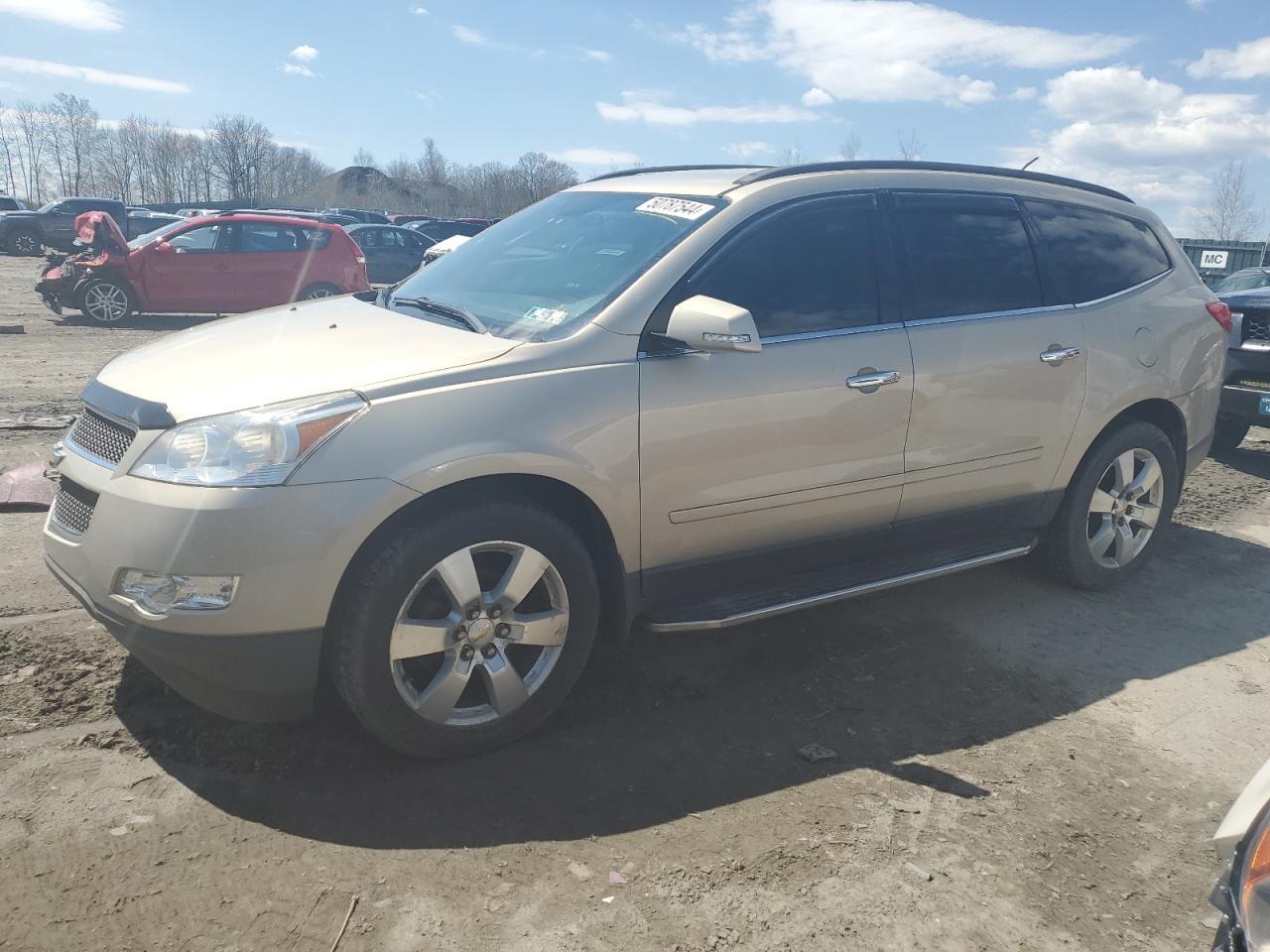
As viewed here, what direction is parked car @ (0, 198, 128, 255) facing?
to the viewer's left

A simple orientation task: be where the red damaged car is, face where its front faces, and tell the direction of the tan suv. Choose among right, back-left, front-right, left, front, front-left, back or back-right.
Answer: left

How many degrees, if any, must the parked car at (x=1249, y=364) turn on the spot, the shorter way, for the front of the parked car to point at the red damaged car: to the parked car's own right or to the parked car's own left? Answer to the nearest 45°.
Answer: approximately 90° to the parked car's own right

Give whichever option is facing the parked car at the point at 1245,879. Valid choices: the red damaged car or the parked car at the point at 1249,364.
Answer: the parked car at the point at 1249,364

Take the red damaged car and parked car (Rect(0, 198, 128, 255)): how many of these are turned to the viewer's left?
2

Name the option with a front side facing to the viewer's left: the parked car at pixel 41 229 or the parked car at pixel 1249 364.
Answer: the parked car at pixel 41 229

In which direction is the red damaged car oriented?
to the viewer's left

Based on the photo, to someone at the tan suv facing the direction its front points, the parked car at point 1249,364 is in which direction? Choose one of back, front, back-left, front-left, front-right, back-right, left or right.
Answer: back

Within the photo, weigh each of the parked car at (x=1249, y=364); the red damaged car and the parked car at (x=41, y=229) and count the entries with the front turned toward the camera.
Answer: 1

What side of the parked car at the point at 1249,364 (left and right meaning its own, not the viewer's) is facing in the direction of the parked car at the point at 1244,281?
back

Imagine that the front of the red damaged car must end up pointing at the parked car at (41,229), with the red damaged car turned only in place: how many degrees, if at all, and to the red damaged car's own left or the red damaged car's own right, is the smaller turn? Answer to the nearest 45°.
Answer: approximately 90° to the red damaged car's own right

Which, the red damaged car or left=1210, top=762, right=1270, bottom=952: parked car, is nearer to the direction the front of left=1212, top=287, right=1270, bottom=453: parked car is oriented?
the parked car

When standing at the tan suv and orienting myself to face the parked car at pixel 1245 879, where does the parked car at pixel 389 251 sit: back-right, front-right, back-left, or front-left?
back-left

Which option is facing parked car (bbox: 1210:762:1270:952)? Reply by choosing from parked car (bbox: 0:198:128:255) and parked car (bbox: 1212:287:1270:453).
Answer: parked car (bbox: 1212:287:1270:453)

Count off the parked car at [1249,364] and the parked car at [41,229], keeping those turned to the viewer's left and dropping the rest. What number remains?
1

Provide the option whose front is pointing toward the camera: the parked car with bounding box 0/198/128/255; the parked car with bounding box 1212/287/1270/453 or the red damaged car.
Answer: the parked car with bounding box 1212/287/1270/453
